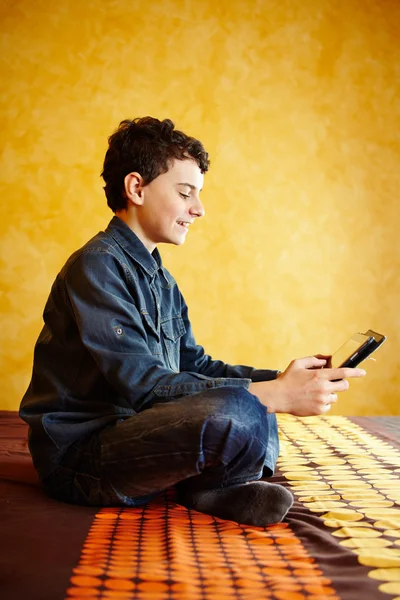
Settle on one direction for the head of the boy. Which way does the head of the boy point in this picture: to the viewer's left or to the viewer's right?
to the viewer's right

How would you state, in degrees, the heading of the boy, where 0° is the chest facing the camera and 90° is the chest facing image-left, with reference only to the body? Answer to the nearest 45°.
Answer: approximately 270°
